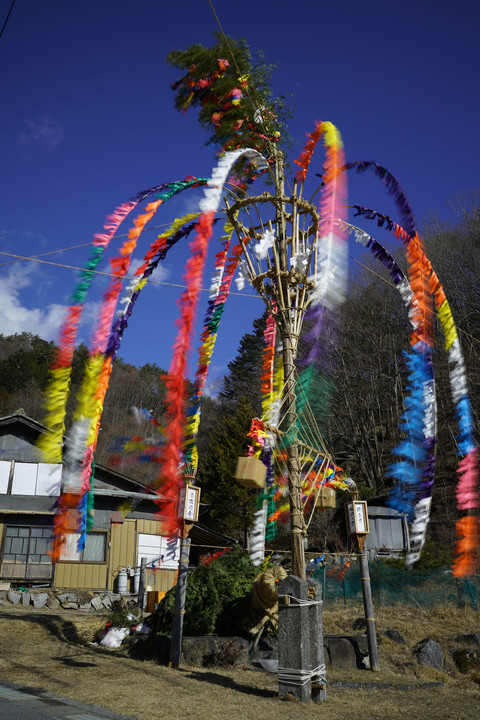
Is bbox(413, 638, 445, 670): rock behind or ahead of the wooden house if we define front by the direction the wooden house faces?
ahead

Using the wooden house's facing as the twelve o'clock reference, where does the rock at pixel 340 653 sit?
The rock is roughly at 11 o'clock from the wooden house.

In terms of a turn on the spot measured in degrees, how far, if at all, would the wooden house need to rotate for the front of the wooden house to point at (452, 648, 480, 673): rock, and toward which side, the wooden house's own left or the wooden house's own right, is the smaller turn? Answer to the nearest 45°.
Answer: approximately 45° to the wooden house's own left

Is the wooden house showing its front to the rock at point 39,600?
yes

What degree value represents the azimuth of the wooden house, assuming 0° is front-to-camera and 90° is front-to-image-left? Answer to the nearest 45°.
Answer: approximately 0°

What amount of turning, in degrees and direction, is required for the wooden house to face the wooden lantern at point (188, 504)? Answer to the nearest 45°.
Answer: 0° — it already faces it

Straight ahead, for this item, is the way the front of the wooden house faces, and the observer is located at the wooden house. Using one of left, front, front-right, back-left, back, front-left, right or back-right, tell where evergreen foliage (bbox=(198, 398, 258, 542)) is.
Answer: back-left

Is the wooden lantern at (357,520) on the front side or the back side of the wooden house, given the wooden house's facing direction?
on the front side

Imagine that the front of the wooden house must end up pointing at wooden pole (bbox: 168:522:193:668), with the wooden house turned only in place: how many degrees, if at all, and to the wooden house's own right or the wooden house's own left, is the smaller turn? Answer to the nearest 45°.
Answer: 0° — it already faces it
